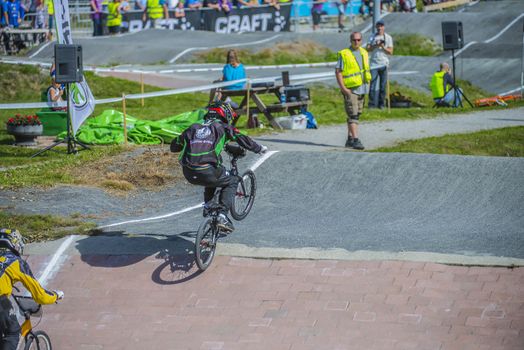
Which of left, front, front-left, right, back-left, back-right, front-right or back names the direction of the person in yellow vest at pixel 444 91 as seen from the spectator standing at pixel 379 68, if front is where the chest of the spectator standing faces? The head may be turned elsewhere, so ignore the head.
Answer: back-left

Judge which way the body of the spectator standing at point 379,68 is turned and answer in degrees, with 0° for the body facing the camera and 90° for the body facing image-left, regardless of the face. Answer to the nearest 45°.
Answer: approximately 0°

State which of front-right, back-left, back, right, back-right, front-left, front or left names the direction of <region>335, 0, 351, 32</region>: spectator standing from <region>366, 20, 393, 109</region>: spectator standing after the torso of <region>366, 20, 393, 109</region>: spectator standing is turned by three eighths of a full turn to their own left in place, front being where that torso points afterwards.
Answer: front-left

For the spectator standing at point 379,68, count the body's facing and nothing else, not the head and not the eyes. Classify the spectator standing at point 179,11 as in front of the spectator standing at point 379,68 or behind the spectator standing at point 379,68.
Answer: behind

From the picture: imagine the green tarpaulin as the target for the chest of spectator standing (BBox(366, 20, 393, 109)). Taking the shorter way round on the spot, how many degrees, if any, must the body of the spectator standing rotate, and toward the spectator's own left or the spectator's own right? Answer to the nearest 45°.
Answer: approximately 45° to the spectator's own right

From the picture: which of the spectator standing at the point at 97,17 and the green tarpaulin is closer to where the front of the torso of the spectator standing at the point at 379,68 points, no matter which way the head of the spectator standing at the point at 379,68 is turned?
the green tarpaulin

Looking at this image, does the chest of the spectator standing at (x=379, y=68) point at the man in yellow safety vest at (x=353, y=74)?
yes
